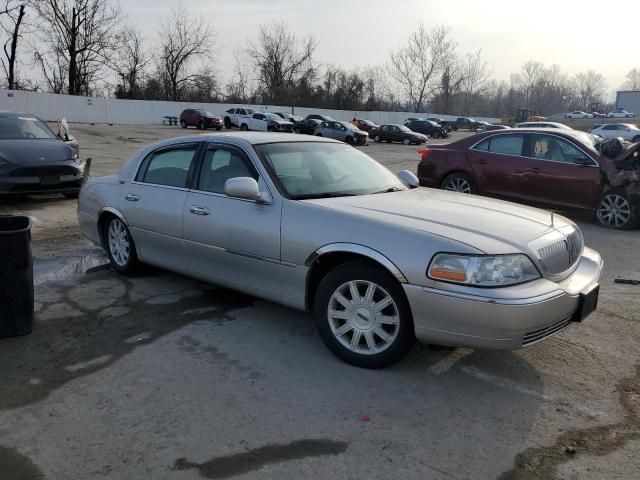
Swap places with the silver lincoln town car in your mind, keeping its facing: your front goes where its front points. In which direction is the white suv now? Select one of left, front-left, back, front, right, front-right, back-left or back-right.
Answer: back-left

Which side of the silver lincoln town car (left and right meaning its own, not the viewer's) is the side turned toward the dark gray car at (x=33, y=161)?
back

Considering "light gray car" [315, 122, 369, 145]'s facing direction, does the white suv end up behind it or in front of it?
behind

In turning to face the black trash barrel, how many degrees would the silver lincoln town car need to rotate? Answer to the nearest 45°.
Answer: approximately 135° to its right

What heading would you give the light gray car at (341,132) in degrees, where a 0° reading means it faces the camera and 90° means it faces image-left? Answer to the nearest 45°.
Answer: approximately 315°

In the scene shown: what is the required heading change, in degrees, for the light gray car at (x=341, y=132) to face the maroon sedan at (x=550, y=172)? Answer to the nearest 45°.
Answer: approximately 45° to its right
